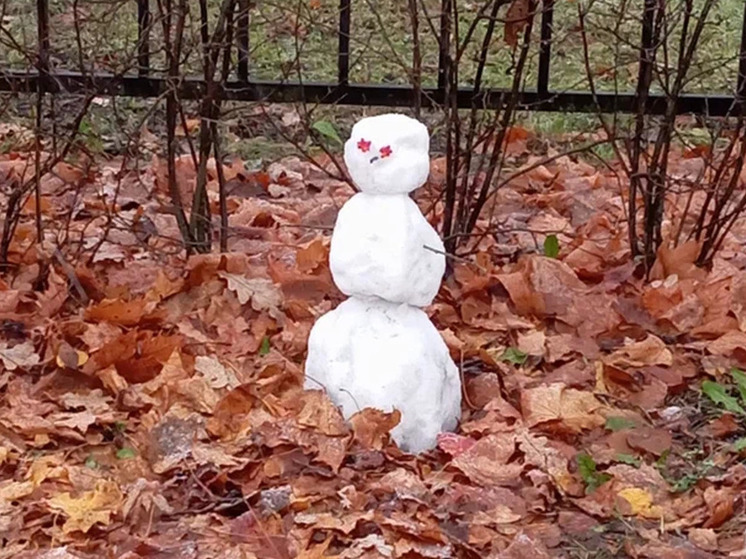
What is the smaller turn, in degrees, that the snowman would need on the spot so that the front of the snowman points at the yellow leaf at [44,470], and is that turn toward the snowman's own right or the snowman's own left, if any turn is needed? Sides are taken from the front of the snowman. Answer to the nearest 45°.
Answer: approximately 45° to the snowman's own right

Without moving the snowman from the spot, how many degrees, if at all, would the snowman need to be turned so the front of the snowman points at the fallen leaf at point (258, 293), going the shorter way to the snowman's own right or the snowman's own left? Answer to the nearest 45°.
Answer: approximately 90° to the snowman's own right

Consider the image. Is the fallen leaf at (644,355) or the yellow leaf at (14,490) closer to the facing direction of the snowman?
the yellow leaf

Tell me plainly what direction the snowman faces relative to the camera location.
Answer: facing the viewer and to the left of the viewer

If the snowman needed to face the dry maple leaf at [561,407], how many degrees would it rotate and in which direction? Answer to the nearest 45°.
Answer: approximately 135° to its left

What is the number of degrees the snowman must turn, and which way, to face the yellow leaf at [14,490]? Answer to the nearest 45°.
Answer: approximately 45° to its right
